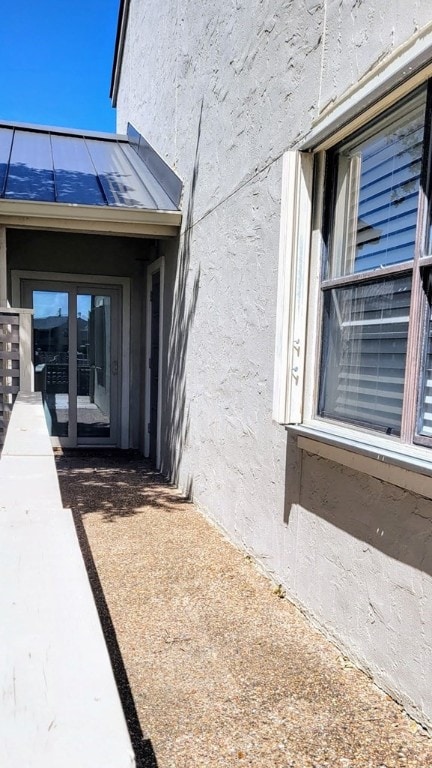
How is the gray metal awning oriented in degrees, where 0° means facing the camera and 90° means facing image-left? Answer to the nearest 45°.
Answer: approximately 0°
